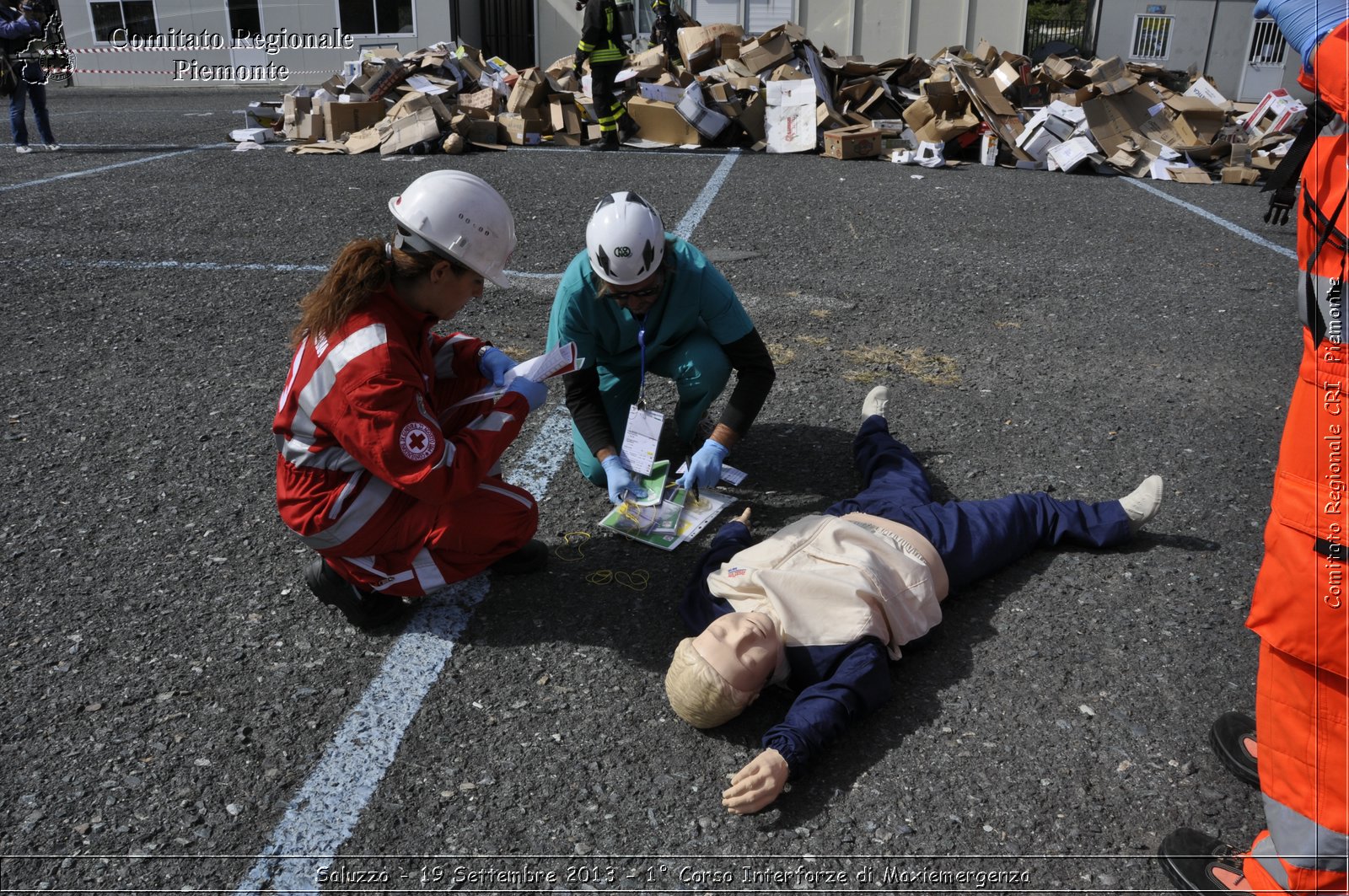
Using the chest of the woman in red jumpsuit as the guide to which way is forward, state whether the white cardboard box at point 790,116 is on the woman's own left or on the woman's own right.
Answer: on the woman's own left

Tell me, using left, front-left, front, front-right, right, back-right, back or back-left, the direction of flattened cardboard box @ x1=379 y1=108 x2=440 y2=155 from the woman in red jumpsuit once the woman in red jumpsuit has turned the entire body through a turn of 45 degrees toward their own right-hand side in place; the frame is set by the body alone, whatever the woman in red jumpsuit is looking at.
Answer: back-left

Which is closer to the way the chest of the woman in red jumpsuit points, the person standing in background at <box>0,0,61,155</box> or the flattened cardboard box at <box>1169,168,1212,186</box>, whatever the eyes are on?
the flattened cardboard box

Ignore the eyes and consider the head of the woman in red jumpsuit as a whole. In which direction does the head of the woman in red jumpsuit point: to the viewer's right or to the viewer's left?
to the viewer's right

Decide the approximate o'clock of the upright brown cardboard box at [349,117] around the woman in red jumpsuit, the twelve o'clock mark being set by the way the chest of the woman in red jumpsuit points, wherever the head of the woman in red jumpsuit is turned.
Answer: The upright brown cardboard box is roughly at 9 o'clock from the woman in red jumpsuit.

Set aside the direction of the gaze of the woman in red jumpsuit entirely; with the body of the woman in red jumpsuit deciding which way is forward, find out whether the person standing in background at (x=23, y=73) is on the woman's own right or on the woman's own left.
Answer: on the woman's own left

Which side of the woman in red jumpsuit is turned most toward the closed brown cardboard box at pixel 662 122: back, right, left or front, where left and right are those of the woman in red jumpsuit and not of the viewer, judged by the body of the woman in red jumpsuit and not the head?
left

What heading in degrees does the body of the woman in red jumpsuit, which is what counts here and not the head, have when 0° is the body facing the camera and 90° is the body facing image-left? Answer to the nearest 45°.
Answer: approximately 270°

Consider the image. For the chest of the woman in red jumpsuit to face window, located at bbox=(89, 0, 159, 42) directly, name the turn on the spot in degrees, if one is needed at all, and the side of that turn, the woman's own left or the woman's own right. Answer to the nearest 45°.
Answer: approximately 90° to the woman's own left

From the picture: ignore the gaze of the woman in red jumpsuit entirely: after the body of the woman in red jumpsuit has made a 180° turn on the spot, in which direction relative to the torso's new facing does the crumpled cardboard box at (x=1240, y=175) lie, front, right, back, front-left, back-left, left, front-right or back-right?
back-right

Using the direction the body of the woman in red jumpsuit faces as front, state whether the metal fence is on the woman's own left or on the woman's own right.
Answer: on the woman's own left

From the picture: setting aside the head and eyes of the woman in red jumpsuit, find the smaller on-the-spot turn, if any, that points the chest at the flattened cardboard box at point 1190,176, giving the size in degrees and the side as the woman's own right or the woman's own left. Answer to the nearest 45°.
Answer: approximately 45° to the woman's own left
